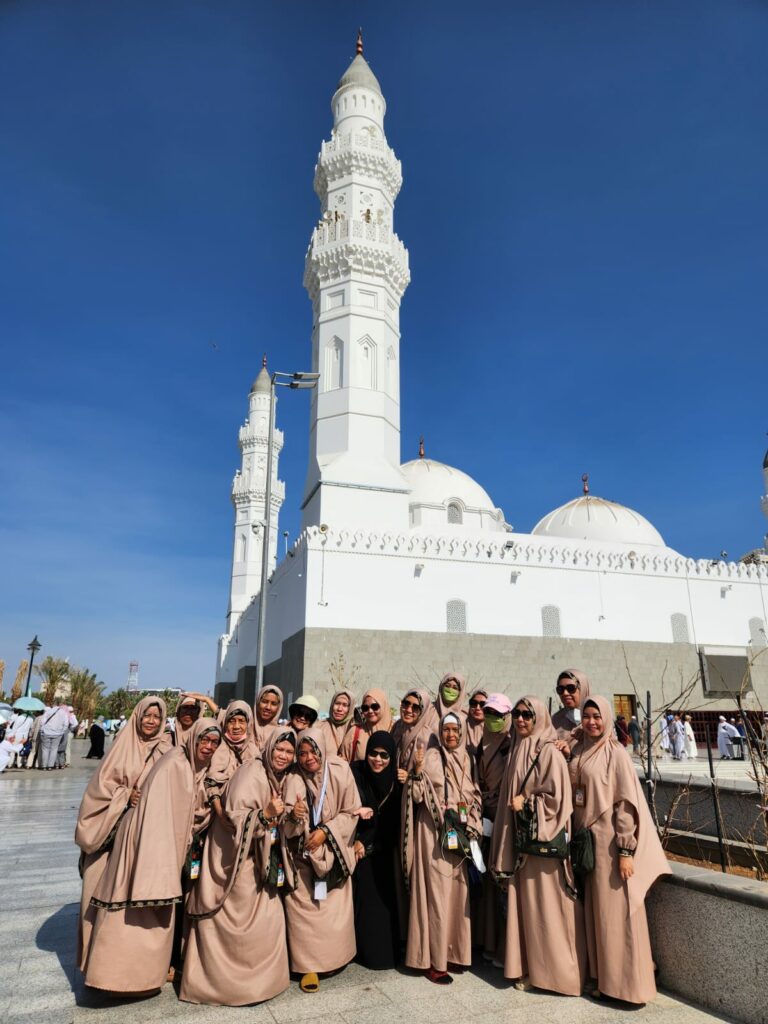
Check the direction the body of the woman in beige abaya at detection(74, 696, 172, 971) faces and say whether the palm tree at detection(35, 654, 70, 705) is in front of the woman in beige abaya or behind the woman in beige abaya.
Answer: behind

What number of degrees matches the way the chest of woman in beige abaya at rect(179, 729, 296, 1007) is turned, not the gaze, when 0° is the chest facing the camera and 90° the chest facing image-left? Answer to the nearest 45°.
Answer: approximately 315°

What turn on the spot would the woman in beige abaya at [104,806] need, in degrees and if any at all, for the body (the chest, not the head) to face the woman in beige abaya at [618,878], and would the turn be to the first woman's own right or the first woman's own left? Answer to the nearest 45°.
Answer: approximately 45° to the first woman's own left

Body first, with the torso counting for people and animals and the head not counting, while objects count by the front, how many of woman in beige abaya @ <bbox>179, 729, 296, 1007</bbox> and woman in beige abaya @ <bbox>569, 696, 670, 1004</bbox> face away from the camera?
0

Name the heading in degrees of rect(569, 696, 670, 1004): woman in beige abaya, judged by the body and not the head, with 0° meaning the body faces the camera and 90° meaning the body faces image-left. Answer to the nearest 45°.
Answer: approximately 45°

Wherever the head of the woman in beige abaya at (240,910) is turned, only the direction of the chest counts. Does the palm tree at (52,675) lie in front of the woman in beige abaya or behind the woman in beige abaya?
behind

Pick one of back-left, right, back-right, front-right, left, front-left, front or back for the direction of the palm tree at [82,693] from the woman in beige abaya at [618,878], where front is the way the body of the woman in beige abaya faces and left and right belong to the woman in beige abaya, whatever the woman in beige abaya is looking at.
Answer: right

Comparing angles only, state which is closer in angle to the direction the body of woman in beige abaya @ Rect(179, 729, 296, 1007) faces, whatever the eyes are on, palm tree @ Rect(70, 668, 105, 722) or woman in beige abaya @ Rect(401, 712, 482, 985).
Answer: the woman in beige abaya

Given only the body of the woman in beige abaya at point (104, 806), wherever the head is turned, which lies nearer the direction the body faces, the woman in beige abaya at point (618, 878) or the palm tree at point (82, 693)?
the woman in beige abaya

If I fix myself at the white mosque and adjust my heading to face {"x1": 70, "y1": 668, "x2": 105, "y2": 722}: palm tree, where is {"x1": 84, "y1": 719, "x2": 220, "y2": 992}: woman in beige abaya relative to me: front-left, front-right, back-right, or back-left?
back-left
